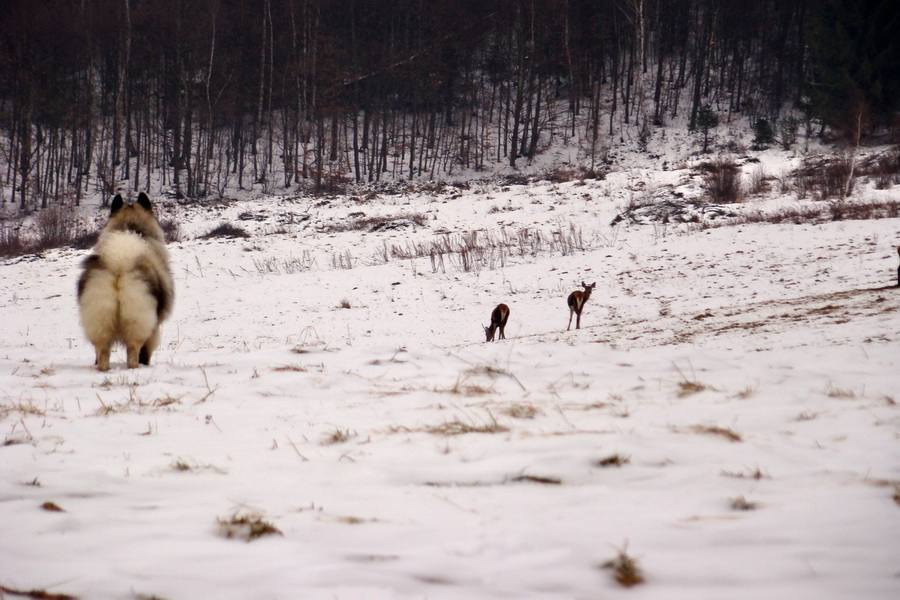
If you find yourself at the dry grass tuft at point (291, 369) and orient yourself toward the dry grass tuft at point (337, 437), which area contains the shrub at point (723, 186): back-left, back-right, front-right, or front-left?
back-left

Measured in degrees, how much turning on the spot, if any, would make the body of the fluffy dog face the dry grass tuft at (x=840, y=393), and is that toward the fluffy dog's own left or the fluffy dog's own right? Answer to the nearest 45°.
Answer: approximately 135° to the fluffy dog's own right

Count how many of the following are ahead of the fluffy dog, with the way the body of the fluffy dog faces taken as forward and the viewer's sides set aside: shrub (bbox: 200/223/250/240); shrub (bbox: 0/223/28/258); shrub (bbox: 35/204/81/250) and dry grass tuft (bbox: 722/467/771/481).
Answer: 3

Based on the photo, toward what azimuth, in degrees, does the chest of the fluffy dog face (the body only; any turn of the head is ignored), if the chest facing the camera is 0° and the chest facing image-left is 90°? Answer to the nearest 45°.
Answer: approximately 180°

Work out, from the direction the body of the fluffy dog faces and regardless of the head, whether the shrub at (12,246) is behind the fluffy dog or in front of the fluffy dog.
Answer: in front

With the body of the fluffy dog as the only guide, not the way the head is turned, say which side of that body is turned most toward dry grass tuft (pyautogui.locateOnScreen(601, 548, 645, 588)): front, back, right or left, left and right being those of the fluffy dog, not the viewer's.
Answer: back

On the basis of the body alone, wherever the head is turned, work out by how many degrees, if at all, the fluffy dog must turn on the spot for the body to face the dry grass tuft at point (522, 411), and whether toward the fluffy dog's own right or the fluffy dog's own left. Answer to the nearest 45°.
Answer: approximately 135° to the fluffy dog's own right

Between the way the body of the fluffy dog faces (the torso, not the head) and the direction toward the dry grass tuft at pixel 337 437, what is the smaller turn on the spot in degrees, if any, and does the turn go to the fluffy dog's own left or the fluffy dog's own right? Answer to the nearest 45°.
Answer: approximately 180°

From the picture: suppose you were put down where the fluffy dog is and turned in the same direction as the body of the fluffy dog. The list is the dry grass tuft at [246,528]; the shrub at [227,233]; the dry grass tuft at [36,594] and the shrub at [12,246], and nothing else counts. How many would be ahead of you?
2

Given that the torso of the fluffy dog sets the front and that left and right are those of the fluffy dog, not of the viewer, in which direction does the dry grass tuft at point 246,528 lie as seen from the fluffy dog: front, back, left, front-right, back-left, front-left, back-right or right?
back
